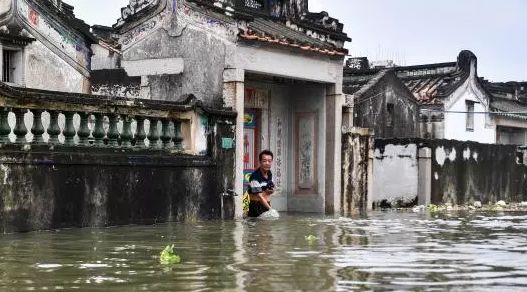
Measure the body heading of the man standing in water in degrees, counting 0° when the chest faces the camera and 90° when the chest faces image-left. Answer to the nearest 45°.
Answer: approximately 315°

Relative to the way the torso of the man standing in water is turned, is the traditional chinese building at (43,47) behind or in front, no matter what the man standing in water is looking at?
behind

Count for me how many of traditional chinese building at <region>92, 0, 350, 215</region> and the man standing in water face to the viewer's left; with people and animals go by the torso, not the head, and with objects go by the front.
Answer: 0

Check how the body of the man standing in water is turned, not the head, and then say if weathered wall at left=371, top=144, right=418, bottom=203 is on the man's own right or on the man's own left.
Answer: on the man's own left

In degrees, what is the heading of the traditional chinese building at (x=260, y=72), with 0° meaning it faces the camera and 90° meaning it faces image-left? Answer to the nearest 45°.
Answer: approximately 315°

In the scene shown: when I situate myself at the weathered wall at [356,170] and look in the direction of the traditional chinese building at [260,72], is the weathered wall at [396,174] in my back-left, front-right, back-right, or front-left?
back-right
